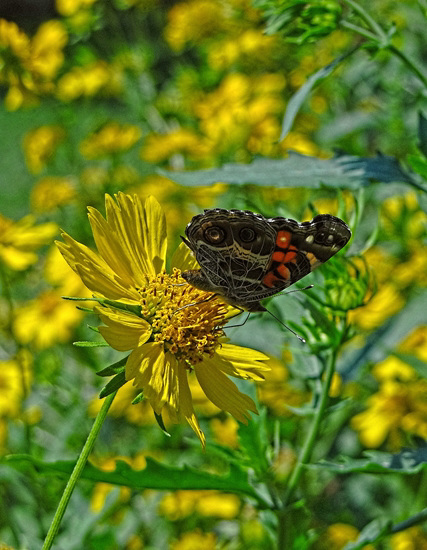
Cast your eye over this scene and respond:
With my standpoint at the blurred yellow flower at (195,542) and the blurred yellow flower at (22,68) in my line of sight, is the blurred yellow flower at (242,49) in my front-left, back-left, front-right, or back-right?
front-right

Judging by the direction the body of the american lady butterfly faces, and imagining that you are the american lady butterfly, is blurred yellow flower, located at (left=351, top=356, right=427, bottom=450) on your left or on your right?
on your left

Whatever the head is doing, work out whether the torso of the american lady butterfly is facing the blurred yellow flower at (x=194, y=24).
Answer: no

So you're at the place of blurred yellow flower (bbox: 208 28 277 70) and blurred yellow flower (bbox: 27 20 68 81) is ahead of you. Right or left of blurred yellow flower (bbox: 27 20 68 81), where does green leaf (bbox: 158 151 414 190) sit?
left

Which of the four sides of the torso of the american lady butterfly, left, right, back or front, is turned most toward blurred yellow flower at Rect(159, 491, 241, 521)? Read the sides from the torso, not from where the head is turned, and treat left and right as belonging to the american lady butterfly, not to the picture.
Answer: left

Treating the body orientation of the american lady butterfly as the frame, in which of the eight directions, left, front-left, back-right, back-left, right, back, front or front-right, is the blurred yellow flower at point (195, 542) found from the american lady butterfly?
left

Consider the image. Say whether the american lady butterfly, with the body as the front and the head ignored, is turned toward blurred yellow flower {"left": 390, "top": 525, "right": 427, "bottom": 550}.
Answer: no

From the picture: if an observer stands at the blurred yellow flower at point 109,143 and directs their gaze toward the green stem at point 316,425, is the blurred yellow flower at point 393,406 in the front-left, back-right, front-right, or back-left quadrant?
front-left
